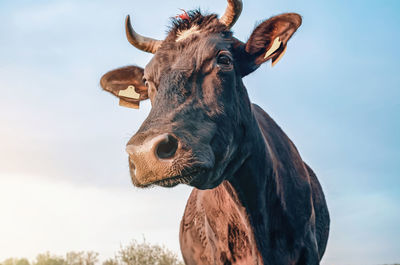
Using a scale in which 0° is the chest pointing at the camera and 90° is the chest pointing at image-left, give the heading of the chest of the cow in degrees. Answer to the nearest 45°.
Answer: approximately 45°
